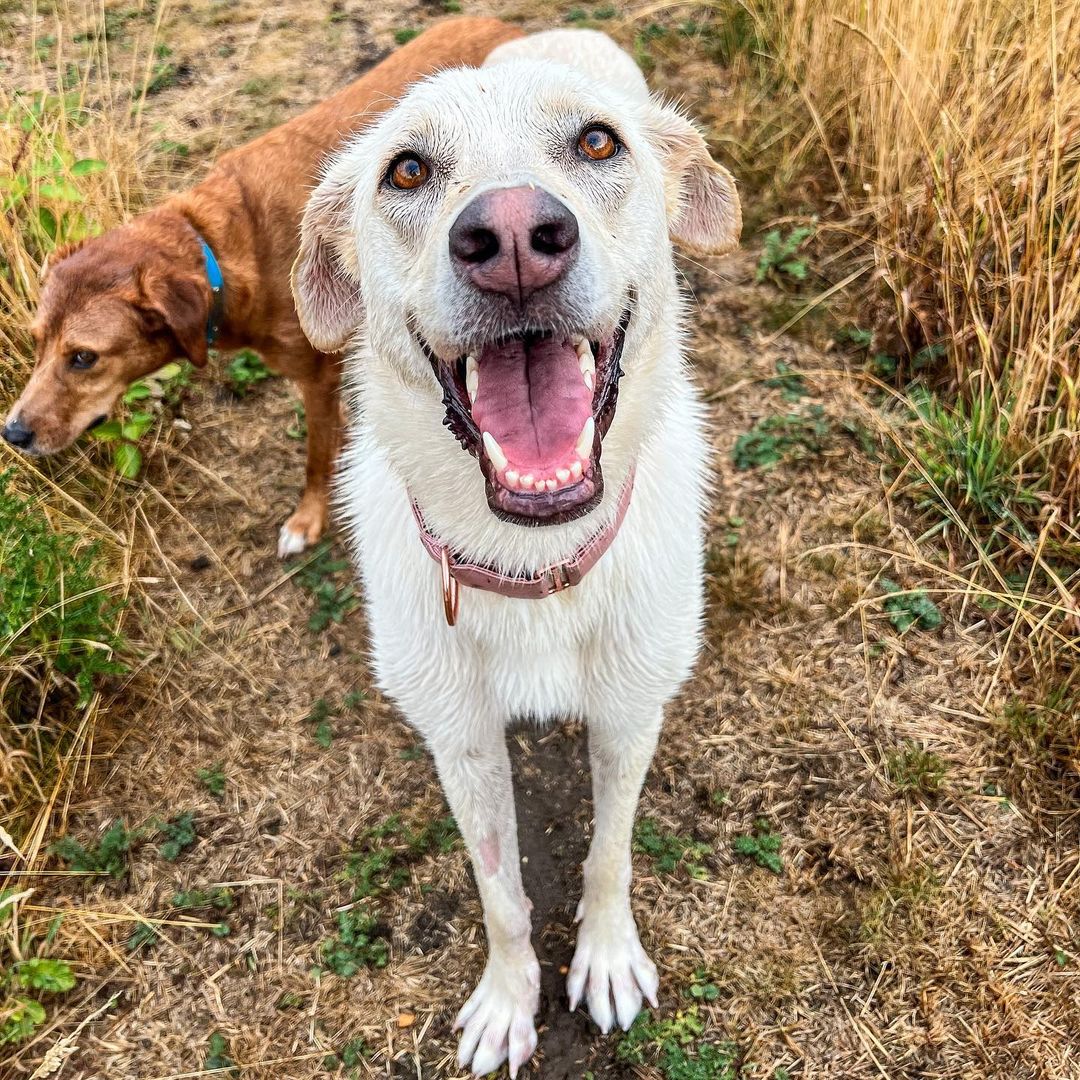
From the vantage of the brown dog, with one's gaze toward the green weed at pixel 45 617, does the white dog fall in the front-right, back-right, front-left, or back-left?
front-left

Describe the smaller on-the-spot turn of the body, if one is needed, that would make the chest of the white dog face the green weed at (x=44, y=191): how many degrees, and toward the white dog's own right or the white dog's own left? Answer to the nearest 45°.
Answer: approximately 135° to the white dog's own right

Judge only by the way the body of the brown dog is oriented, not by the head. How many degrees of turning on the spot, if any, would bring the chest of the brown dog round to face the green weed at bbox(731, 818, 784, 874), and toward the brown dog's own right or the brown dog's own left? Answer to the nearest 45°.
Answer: approximately 90° to the brown dog's own left

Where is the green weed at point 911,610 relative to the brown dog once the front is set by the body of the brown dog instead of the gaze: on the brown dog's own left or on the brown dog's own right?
on the brown dog's own left

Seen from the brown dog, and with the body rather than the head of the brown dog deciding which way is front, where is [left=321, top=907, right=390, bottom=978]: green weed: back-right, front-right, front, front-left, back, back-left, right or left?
front-left

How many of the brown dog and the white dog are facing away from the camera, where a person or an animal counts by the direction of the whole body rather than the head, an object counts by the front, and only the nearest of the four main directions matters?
0

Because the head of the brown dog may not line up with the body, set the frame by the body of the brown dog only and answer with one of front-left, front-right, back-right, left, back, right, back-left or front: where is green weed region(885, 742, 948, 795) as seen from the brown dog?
left

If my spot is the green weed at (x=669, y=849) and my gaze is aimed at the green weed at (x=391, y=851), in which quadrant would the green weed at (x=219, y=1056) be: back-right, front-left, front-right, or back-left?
front-left

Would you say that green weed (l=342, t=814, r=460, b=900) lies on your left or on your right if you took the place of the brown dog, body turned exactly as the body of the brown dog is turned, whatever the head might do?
on your left

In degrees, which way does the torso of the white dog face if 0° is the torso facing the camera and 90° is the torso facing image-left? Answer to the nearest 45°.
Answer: approximately 0°

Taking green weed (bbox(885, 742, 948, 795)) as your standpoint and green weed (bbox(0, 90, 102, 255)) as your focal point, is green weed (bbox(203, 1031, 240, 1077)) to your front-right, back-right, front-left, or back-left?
front-left
